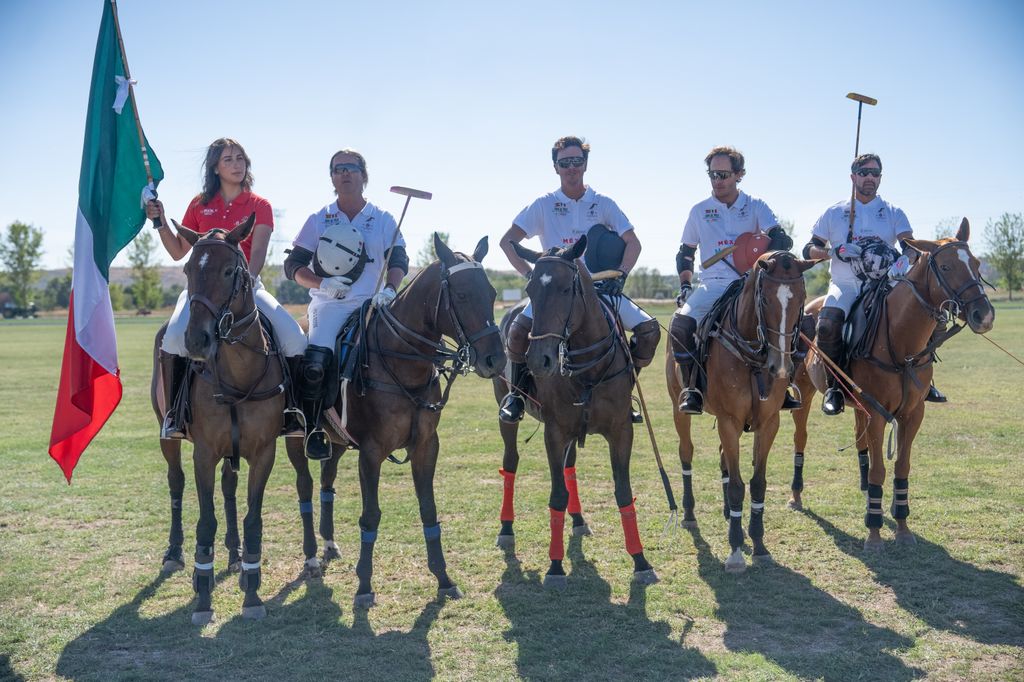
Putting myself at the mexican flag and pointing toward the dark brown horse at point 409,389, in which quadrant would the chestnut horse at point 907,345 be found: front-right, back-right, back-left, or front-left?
front-left

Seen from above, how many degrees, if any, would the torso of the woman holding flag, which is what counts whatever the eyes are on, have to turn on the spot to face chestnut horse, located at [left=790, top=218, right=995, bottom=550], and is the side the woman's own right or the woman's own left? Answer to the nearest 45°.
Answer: approximately 90° to the woman's own left

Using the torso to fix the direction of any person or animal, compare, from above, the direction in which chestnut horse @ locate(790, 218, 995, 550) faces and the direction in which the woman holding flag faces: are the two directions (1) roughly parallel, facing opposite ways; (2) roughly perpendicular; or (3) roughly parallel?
roughly parallel

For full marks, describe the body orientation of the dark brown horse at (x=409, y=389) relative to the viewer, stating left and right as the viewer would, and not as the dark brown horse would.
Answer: facing the viewer and to the right of the viewer

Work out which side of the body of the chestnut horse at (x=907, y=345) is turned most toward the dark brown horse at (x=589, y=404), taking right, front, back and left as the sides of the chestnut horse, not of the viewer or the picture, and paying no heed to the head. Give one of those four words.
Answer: right

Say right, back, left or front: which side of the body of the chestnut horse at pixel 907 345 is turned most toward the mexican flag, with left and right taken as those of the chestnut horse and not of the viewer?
right

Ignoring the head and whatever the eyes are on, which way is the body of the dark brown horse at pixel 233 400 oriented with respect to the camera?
toward the camera

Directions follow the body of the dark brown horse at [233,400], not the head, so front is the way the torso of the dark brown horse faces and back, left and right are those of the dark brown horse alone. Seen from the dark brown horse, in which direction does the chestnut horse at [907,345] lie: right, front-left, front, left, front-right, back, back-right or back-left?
left

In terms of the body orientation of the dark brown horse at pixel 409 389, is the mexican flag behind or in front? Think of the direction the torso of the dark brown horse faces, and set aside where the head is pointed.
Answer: behind

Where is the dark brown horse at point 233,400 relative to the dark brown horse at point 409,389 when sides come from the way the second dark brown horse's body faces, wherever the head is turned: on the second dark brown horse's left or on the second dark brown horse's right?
on the second dark brown horse's right

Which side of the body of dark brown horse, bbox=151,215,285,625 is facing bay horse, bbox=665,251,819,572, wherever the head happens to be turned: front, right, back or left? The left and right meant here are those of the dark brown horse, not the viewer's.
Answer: left

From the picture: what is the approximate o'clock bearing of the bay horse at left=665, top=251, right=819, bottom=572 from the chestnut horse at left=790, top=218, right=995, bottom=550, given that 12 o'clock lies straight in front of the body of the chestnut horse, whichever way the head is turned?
The bay horse is roughly at 3 o'clock from the chestnut horse.

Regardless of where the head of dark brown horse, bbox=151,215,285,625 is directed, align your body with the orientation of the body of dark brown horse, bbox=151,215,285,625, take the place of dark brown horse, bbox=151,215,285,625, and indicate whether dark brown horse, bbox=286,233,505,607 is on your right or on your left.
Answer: on your left

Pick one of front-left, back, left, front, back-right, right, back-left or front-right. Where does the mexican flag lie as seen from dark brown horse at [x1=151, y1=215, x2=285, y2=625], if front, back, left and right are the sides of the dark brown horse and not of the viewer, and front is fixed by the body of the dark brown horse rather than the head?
back-right
